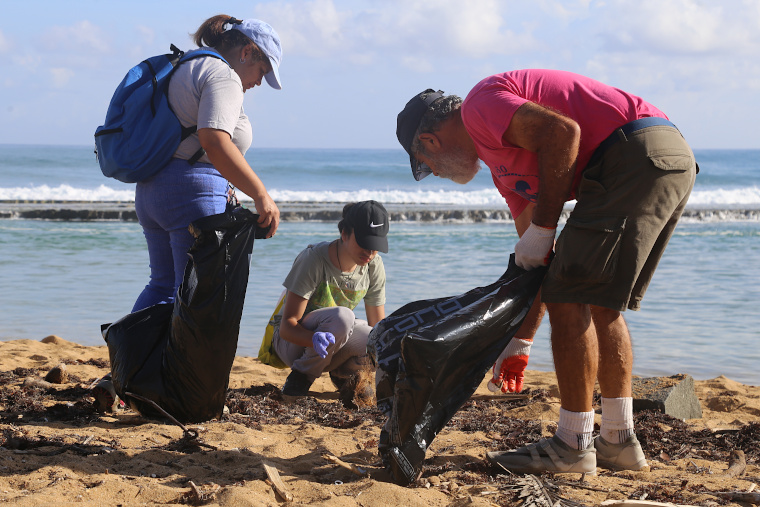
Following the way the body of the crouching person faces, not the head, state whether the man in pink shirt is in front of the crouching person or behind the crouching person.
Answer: in front

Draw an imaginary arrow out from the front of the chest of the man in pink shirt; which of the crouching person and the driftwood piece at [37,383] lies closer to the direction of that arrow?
the driftwood piece

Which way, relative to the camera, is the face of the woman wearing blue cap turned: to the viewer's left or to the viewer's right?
to the viewer's right

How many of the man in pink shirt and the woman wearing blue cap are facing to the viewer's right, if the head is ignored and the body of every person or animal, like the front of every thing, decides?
1

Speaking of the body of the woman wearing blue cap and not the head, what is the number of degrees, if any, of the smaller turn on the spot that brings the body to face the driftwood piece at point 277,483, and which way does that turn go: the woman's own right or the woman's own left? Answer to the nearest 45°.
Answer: approximately 90° to the woman's own right

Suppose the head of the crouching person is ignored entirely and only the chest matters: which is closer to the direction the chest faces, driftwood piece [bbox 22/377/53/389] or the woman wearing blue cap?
the woman wearing blue cap

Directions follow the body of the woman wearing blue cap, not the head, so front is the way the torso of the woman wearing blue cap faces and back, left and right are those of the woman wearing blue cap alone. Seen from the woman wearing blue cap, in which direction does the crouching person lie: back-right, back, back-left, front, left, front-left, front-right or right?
front-left

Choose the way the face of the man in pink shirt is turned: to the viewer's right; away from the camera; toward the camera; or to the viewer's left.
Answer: to the viewer's left

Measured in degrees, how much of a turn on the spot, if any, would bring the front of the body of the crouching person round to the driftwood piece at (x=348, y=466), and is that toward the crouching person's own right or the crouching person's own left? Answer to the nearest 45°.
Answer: approximately 45° to the crouching person's own right

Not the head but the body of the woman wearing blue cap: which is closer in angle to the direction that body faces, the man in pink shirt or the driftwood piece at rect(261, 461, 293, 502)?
the man in pink shirt

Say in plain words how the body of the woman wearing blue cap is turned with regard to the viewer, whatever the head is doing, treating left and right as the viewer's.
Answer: facing to the right of the viewer

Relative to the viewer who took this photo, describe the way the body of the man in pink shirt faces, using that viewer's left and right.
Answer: facing to the left of the viewer

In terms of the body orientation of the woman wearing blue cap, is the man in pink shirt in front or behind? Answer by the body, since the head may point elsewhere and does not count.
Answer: in front
